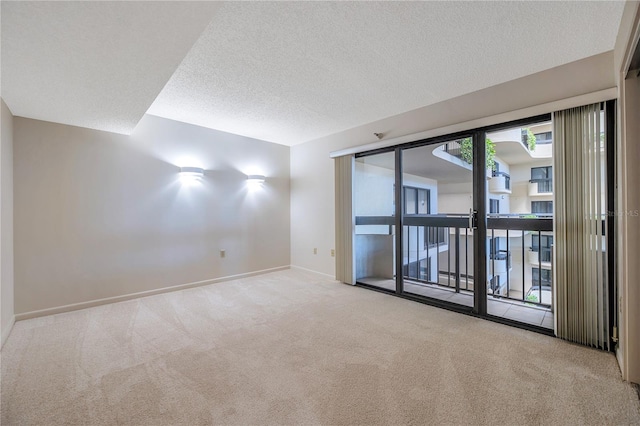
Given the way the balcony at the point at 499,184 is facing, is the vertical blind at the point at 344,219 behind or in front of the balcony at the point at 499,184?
in front

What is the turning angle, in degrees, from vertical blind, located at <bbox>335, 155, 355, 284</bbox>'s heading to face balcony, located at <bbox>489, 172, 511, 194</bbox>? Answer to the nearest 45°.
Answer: approximately 135° to its left

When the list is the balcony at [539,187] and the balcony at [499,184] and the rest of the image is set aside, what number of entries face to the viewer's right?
0

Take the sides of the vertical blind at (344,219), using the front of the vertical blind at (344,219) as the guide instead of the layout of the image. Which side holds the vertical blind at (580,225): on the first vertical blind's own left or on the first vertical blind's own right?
on the first vertical blind's own left

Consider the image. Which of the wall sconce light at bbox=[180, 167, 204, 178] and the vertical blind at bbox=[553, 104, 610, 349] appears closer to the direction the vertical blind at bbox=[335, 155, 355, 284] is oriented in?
the wall sconce light

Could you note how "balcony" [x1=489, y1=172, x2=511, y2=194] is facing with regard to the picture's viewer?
facing the viewer and to the left of the viewer

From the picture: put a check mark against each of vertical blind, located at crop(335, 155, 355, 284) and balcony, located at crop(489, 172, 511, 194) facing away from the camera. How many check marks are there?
0

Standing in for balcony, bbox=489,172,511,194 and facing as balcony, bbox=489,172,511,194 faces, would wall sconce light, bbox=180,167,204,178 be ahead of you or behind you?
ahead

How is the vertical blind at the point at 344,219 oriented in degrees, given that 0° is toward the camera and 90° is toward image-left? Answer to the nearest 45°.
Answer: approximately 45°

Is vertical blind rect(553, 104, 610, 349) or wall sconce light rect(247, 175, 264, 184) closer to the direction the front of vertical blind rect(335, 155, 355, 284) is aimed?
the wall sconce light
